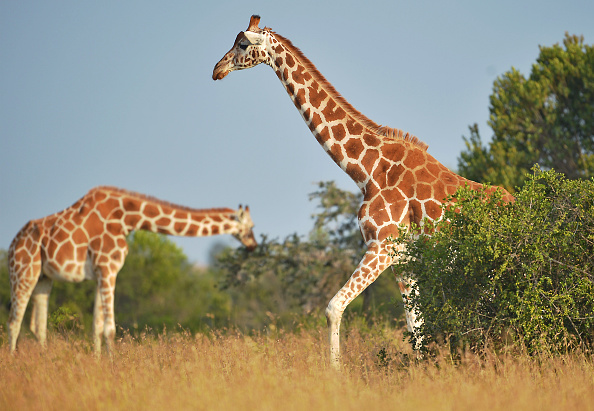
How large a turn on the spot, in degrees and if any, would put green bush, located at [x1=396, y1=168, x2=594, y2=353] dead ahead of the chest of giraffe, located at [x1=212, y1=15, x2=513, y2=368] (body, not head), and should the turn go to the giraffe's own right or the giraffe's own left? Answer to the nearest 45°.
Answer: approximately 135° to the giraffe's own left

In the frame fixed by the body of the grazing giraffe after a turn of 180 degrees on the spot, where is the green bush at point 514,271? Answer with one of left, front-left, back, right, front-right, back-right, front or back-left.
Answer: back-left

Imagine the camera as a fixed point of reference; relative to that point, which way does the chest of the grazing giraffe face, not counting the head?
to the viewer's right

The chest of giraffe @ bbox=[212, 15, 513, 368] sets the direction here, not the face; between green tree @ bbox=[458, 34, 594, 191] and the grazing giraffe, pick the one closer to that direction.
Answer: the grazing giraffe

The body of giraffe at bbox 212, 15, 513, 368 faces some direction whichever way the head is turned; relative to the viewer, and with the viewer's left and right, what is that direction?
facing to the left of the viewer

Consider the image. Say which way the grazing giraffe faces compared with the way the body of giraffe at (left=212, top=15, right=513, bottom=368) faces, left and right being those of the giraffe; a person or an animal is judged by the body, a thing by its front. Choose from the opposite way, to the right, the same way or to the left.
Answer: the opposite way

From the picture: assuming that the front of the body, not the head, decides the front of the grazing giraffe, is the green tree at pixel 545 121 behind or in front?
in front

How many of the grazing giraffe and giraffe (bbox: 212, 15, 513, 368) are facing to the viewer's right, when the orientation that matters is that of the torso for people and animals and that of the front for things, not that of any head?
1

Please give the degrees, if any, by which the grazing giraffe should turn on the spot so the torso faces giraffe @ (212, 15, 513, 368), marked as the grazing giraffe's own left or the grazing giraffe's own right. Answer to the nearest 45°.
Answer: approximately 45° to the grazing giraffe's own right

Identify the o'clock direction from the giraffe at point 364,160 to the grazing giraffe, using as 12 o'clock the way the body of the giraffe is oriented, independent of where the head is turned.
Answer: The grazing giraffe is roughly at 1 o'clock from the giraffe.

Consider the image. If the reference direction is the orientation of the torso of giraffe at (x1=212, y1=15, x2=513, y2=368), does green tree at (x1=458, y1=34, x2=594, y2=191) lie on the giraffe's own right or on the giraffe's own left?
on the giraffe's own right
